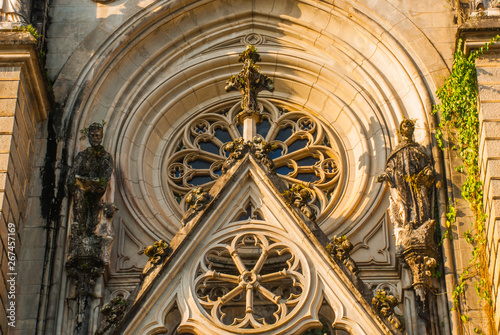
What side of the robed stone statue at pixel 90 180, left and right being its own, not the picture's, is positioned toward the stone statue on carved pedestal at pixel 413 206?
left

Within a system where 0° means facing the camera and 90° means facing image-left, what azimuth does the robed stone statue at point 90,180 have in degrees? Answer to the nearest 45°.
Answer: approximately 0°

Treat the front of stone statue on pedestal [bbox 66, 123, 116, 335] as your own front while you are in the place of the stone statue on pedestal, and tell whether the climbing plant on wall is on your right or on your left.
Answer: on your left

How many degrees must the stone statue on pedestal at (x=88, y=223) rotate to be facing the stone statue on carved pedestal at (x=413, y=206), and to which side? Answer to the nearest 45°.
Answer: approximately 90° to its left
